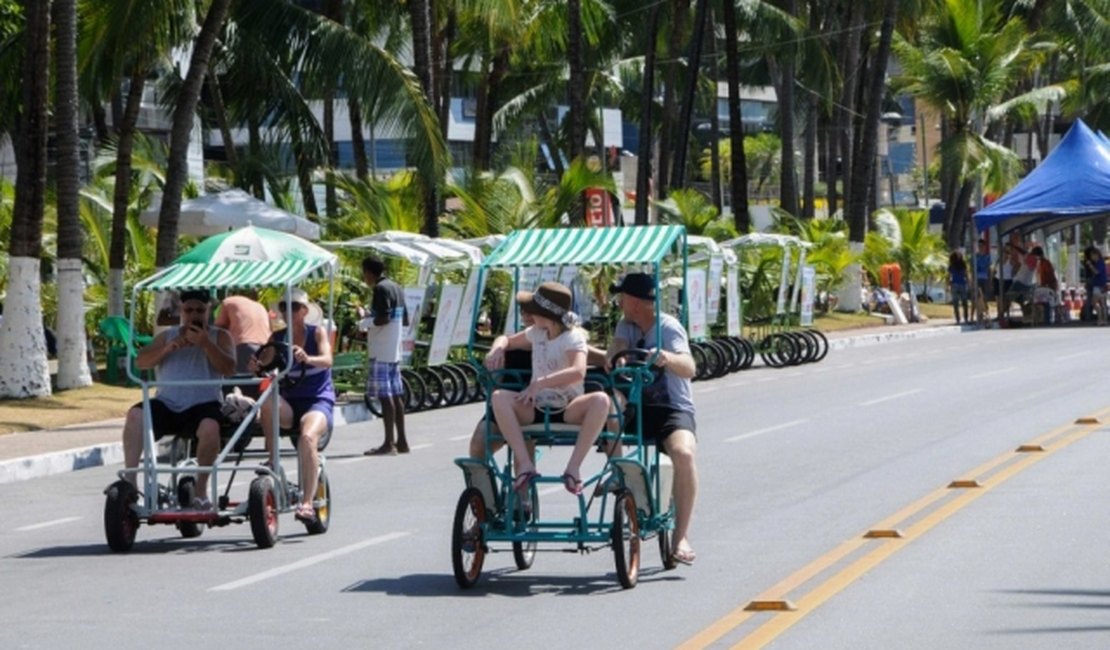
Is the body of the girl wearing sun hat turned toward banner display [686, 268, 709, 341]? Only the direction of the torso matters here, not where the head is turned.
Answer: no

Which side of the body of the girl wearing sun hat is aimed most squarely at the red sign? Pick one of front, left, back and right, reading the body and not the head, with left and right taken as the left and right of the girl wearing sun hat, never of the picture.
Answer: back

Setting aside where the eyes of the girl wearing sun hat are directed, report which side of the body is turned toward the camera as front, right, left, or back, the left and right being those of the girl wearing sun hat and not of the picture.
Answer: front

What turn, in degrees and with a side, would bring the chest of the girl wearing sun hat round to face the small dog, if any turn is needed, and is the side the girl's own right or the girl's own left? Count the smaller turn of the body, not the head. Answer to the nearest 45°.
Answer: approximately 135° to the girl's own right

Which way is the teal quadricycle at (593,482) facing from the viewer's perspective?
toward the camera

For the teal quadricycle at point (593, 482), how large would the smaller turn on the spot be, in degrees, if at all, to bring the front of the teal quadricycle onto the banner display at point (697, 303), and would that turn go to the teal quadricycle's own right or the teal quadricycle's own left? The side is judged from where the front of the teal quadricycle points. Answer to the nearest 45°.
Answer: approximately 180°

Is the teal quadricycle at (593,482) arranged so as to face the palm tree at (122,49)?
no

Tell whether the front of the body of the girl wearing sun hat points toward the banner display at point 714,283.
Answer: no

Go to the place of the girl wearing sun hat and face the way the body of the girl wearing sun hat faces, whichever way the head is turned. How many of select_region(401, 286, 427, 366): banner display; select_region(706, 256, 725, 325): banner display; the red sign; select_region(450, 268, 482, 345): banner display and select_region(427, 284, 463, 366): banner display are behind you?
5

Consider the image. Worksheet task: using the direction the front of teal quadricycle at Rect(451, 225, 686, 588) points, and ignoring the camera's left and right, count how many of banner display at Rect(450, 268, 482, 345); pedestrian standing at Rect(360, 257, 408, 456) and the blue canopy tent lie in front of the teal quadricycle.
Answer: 0

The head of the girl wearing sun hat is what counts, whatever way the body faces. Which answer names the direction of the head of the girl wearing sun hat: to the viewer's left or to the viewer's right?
to the viewer's left

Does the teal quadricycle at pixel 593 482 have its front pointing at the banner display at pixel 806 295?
no

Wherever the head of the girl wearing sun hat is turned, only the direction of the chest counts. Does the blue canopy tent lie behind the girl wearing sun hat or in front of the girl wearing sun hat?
behind

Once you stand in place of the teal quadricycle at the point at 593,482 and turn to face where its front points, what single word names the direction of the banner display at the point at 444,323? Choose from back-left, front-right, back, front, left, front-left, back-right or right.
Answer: back
